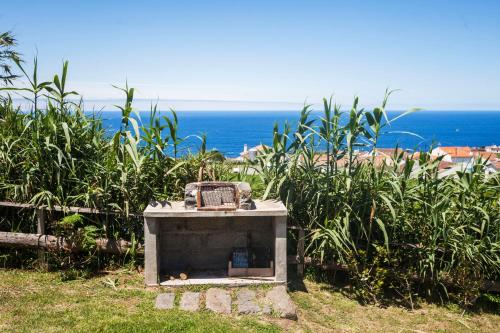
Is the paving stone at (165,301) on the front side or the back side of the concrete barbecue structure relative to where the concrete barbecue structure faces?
on the front side

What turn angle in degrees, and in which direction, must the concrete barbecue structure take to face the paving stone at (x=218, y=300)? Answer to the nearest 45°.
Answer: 0° — it already faces it

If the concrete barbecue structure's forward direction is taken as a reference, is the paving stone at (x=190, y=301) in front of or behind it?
in front

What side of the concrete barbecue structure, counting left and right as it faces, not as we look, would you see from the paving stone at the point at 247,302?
front

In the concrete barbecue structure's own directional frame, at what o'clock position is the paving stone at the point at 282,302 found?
The paving stone is roughly at 11 o'clock from the concrete barbecue structure.

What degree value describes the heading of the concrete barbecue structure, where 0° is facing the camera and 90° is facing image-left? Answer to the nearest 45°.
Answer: approximately 0°
